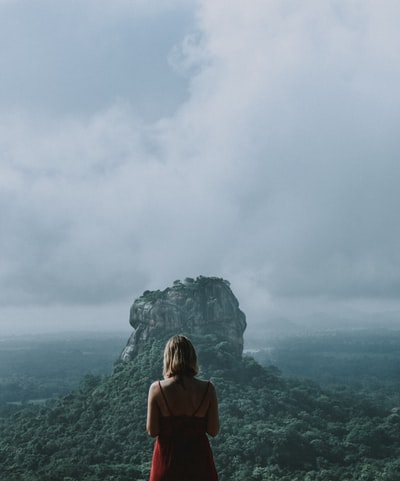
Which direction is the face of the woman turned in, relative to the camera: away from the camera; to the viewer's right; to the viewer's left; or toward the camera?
away from the camera

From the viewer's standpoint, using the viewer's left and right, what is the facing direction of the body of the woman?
facing away from the viewer

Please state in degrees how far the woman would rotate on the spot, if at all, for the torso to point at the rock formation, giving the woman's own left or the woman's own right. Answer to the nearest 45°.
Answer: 0° — they already face it
